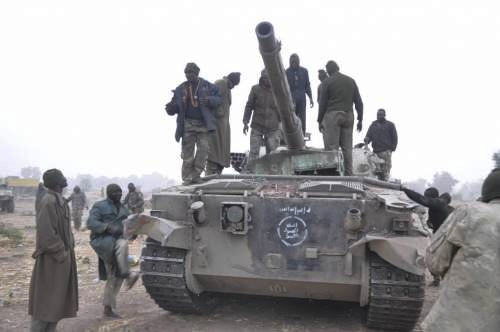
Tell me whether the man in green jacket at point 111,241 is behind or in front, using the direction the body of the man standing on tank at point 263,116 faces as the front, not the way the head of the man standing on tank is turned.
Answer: in front

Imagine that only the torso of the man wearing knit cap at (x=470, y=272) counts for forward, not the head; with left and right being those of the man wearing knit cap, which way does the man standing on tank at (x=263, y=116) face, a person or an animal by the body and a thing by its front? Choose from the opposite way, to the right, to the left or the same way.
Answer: the opposite way

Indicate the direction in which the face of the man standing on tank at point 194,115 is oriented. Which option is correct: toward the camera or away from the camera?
toward the camera

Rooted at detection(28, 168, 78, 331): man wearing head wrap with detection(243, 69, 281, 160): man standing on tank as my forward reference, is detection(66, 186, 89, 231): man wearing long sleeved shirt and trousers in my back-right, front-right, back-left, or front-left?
front-left

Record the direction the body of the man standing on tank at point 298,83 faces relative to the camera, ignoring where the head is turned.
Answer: toward the camera

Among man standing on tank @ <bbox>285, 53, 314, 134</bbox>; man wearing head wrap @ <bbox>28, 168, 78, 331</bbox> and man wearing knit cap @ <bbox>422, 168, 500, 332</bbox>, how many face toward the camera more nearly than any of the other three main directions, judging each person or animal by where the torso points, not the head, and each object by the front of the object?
1

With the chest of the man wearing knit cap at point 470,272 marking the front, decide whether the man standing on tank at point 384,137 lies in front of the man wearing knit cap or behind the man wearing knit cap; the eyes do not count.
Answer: in front

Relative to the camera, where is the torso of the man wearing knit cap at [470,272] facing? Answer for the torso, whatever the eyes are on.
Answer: away from the camera

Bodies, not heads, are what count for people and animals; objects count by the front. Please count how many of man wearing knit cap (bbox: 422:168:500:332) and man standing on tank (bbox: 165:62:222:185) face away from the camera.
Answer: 1

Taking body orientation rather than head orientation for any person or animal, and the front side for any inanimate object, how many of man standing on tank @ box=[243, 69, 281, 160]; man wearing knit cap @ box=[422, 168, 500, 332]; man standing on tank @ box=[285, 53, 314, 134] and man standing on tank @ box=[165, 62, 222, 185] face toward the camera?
3

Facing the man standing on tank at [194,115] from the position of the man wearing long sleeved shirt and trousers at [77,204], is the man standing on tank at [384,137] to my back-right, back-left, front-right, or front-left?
front-left

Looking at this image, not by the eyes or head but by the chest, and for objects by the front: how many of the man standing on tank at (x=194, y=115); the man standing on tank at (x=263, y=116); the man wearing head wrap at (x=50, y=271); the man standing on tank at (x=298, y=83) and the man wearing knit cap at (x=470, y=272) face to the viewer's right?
1

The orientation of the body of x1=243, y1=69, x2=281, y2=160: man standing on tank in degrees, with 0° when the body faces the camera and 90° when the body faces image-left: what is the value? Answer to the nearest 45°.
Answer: approximately 0°

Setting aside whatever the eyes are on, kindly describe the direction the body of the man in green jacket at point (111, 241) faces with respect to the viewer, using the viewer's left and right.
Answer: facing the viewer and to the right of the viewer

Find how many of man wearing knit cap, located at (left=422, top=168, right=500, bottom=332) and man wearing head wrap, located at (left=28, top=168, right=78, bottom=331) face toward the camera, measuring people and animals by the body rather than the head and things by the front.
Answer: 0
